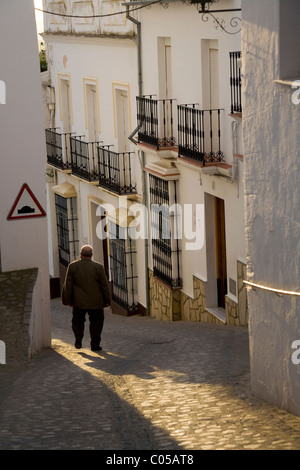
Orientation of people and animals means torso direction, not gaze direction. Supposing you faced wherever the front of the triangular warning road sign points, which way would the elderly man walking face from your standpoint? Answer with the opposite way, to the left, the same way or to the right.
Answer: the opposite way

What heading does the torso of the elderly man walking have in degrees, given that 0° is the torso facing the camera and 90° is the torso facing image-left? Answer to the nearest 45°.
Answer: approximately 180°

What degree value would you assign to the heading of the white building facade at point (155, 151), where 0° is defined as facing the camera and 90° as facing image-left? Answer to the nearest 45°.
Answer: approximately 45°

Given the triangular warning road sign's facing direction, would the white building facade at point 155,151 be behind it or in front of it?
behind

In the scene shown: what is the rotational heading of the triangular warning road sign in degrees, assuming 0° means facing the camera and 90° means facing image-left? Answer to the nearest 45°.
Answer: approximately 0°

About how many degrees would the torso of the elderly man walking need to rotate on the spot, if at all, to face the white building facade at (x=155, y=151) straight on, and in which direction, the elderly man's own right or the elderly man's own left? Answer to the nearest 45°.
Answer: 0° — they already face it

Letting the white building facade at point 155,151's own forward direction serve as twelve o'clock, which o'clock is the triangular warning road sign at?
The triangular warning road sign is roughly at 11 o'clock from the white building facade.

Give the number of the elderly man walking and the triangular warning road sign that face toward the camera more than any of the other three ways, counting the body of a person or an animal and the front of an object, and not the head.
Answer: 1

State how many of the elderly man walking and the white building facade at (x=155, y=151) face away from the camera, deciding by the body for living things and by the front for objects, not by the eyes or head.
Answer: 1
